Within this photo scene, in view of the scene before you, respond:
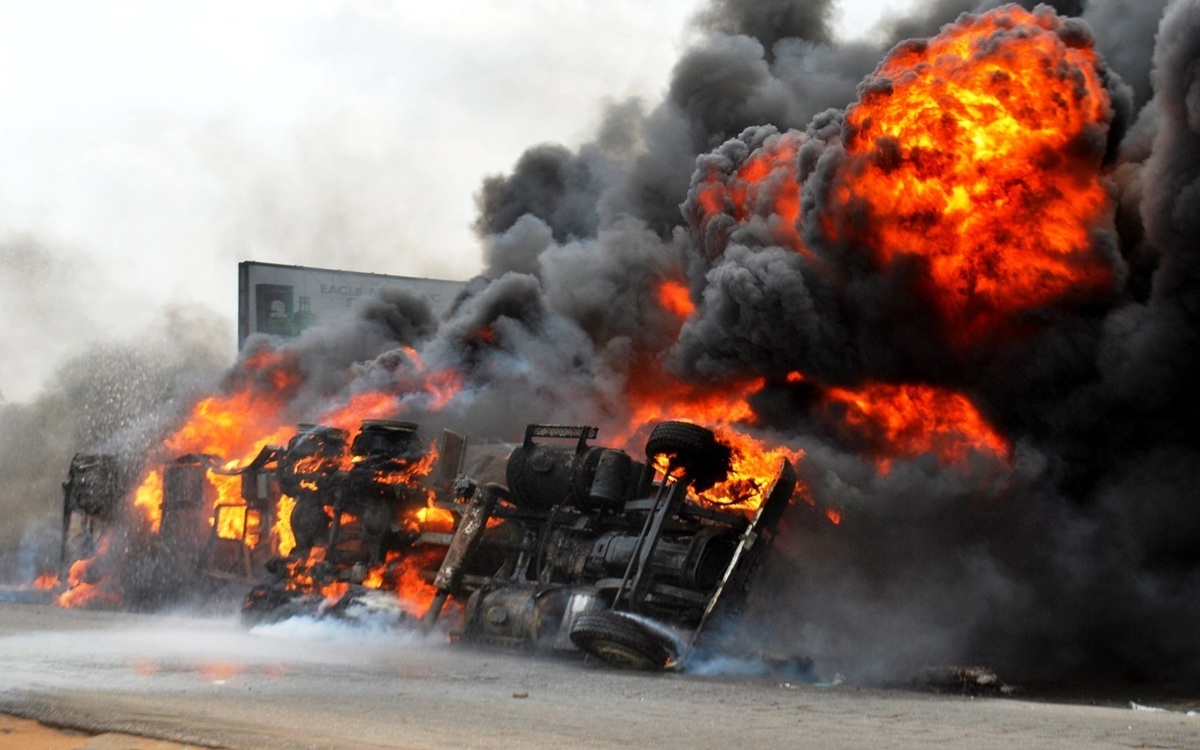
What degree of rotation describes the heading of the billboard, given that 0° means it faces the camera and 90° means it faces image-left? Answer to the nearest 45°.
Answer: approximately 315°

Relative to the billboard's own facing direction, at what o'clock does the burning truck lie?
The burning truck is roughly at 1 o'clock from the billboard.
